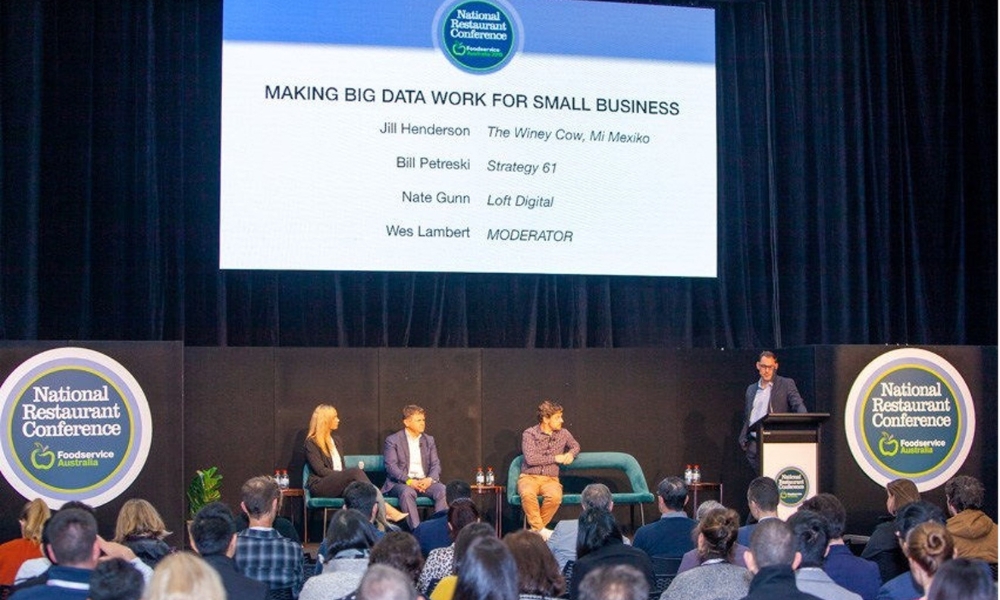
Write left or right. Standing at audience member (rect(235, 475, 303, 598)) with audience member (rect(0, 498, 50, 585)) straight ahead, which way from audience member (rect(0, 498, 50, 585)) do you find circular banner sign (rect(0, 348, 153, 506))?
right

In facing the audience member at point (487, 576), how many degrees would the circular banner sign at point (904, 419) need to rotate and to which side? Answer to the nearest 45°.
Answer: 0° — it already faces them

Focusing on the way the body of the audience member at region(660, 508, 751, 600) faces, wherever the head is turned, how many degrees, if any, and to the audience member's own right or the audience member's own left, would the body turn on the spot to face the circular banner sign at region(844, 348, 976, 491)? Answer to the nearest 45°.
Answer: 0° — they already face it

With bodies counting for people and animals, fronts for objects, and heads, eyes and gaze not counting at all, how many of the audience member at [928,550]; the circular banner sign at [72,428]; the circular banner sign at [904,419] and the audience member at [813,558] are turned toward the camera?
2

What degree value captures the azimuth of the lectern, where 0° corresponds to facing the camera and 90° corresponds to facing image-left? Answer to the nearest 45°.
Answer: approximately 0°

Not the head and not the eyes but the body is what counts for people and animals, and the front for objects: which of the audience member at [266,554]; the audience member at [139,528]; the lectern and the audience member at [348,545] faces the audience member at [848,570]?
the lectern

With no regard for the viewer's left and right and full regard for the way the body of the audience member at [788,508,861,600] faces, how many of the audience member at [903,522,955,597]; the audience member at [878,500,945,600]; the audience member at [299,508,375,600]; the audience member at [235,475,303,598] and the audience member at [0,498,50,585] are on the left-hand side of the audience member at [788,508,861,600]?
3

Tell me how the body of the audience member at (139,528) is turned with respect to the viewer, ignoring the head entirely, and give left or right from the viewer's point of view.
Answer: facing away from the viewer

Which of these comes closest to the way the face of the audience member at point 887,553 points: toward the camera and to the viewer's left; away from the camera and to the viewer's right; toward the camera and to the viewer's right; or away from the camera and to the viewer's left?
away from the camera and to the viewer's left

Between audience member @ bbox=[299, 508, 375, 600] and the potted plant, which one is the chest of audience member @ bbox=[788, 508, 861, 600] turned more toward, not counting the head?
the potted plant

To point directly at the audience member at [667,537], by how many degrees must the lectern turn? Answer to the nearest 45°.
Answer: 0° — it already faces them

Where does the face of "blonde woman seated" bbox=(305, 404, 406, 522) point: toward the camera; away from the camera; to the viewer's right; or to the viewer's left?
to the viewer's right

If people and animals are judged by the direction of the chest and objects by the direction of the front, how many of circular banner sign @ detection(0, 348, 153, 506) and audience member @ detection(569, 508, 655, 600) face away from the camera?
1
